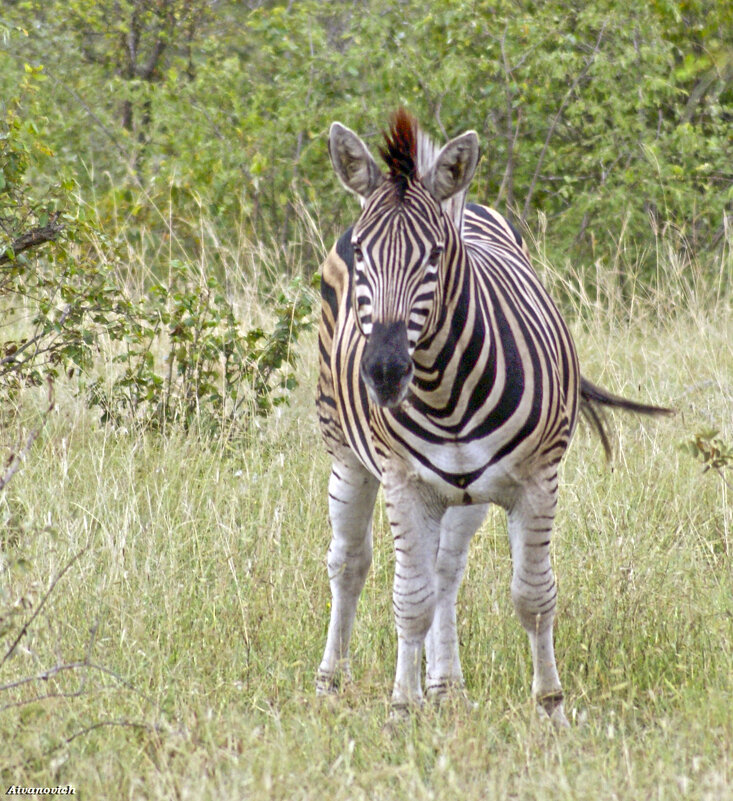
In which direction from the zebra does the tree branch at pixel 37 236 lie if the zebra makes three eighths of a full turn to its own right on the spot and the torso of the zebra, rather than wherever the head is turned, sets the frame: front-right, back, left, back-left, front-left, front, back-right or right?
front

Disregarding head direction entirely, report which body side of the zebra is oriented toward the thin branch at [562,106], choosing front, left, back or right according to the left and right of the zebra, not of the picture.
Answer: back

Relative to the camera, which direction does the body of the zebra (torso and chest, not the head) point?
toward the camera
